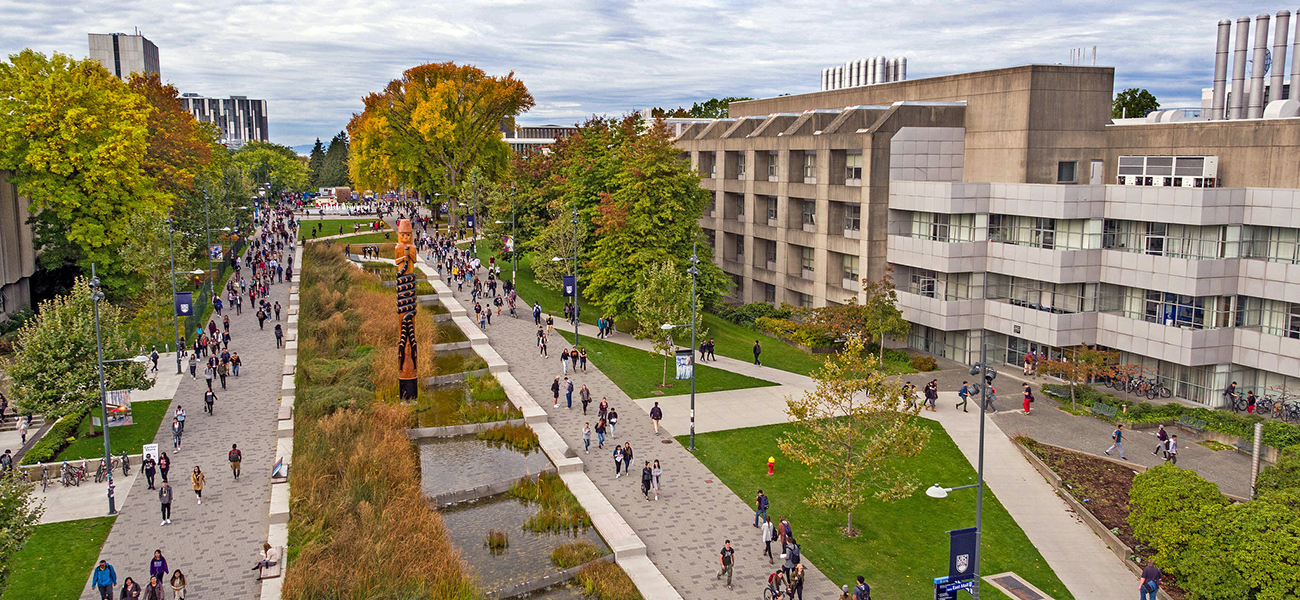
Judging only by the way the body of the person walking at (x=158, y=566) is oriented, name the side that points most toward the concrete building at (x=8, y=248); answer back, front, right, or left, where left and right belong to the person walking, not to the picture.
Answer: back

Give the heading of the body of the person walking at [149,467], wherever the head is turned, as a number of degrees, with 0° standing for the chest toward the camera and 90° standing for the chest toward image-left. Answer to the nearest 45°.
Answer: approximately 0°

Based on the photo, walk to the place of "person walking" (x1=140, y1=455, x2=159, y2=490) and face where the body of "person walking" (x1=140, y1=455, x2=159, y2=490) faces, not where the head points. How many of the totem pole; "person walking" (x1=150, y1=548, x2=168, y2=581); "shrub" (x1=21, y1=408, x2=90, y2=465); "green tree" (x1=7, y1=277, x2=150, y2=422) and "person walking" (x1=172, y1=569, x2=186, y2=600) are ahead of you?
2

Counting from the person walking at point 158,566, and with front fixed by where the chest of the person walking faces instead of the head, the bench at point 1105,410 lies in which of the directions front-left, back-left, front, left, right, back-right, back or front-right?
left

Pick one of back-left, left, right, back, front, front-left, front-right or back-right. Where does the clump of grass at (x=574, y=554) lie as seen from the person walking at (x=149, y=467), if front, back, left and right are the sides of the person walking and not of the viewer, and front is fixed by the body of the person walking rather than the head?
front-left

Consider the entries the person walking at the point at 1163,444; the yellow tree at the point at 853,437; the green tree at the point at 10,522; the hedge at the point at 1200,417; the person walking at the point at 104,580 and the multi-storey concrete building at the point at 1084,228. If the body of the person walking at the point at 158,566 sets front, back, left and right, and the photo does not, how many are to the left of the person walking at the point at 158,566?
4

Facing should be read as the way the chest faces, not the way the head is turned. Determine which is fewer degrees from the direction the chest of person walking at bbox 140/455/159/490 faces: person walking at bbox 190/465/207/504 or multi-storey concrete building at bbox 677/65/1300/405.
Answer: the person walking

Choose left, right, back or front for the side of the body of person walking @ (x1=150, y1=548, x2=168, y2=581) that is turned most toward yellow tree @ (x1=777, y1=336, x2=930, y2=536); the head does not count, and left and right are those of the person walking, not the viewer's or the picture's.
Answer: left

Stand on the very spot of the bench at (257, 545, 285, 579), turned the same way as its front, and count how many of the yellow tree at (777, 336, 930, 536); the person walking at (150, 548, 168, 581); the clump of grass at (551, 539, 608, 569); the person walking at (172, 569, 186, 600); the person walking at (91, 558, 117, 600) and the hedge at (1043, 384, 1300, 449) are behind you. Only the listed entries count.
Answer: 3

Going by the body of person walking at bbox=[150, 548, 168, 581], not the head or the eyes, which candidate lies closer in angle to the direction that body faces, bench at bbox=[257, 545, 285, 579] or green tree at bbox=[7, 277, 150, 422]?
the bench

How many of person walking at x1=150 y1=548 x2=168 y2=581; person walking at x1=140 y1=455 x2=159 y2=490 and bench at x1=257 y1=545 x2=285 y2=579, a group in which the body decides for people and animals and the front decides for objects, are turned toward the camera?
2
